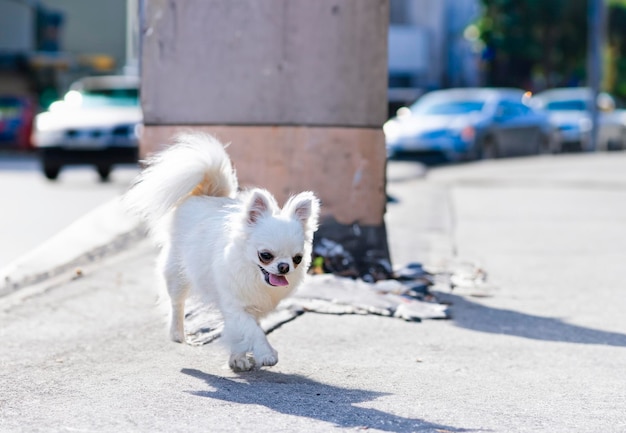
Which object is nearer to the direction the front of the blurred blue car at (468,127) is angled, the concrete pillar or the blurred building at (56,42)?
the concrete pillar

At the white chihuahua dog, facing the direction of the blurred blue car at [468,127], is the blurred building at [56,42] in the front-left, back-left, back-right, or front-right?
front-left

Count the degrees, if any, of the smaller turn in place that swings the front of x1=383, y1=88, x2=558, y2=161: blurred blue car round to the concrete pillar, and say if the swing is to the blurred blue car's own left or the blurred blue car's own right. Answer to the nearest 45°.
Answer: approximately 45° to the blurred blue car's own left

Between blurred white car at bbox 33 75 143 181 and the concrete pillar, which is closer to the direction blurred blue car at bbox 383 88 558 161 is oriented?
the blurred white car

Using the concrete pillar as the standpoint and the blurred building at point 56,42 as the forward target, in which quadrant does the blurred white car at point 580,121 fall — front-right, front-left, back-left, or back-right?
front-right

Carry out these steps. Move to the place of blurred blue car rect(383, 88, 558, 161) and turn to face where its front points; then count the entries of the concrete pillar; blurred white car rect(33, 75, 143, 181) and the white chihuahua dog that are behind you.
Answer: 0

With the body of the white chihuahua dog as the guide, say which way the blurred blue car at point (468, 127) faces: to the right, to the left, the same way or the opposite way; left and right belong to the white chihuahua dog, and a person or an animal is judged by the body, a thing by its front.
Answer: to the right

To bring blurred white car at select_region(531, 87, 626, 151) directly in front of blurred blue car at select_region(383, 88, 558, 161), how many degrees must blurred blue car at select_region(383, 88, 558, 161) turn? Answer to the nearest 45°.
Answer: approximately 135° to its right

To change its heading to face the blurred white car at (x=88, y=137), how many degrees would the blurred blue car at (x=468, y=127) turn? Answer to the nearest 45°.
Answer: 0° — it already faces it

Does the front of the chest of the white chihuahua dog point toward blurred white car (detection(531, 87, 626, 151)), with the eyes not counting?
no

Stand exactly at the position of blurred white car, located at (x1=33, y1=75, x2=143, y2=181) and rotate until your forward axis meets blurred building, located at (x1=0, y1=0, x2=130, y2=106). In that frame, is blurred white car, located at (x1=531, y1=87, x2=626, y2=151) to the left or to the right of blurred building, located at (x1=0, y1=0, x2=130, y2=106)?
right

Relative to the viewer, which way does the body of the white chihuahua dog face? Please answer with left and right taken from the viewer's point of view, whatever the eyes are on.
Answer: facing the viewer and to the right of the viewer

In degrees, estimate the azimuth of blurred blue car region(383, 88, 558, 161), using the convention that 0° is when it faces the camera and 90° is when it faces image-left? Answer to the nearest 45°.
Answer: approximately 45°

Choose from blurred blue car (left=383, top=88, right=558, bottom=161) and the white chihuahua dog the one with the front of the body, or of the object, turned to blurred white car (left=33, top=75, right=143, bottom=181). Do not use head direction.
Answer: the blurred blue car

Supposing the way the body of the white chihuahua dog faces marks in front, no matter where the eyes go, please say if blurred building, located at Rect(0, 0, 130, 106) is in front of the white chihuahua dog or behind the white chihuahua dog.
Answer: behind

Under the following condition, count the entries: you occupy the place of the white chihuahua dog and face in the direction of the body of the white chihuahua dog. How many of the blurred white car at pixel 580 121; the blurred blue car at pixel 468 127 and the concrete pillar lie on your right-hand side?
0

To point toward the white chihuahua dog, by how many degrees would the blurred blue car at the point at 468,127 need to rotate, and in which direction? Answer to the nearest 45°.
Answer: approximately 45° to its left

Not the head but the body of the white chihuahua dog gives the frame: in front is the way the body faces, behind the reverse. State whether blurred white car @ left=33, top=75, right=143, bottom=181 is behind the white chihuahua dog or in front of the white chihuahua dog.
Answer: behind

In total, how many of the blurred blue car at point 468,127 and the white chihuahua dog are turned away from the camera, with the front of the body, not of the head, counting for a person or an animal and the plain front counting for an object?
0

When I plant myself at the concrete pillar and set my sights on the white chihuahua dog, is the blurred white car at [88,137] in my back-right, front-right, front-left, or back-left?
back-right
